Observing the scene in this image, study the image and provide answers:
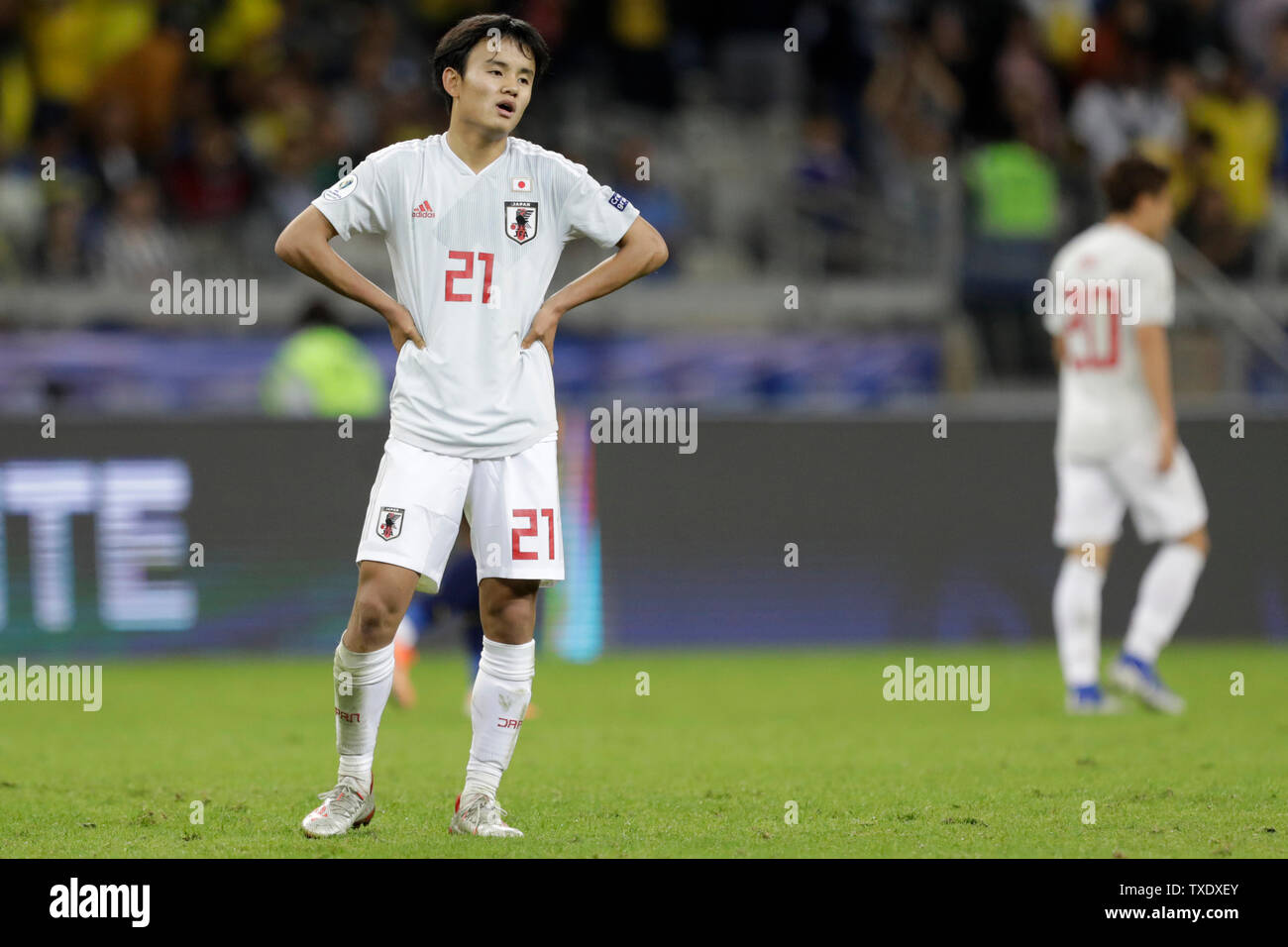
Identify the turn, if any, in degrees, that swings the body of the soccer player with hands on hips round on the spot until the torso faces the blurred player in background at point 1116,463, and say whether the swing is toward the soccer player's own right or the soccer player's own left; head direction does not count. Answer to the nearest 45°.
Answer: approximately 135° to the soccer player's own left

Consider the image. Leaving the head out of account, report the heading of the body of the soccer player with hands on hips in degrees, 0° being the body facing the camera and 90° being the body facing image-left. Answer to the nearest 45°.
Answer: approximately 0°
